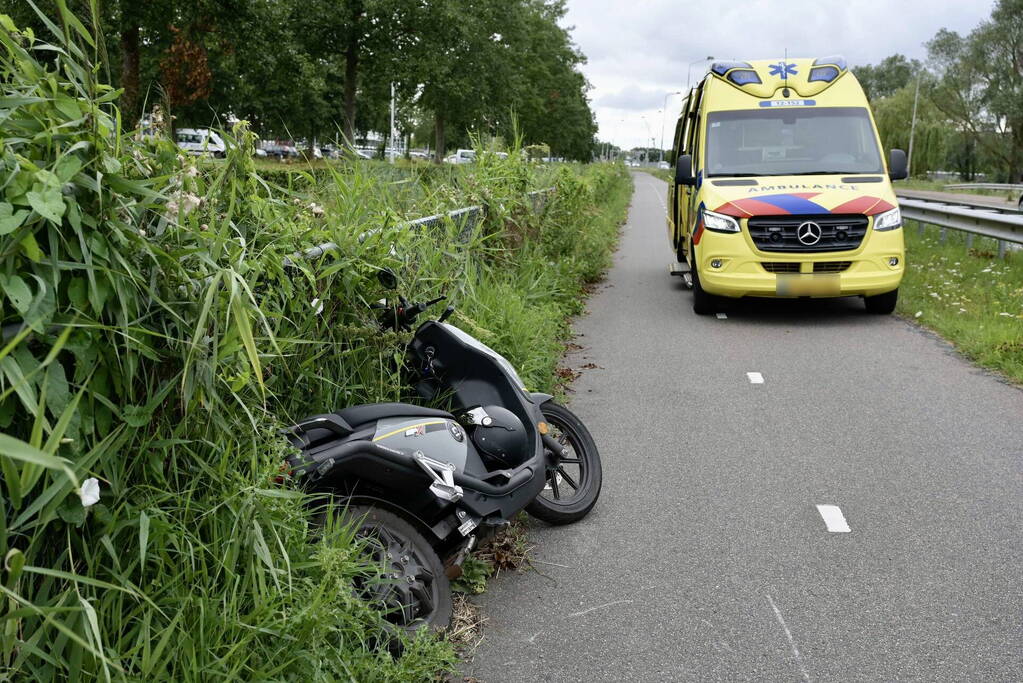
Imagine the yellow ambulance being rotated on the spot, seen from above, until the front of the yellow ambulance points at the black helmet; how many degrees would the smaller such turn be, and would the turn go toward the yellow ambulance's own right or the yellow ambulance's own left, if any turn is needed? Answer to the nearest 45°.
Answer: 0° — it already faces it

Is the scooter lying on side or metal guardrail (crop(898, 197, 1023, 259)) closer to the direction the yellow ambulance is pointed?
the scooter lying on side

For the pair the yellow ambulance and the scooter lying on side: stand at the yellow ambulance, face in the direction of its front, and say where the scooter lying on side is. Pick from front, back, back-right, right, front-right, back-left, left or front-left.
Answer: front

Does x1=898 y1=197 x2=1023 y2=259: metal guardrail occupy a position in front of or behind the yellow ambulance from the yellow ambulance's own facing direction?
behind

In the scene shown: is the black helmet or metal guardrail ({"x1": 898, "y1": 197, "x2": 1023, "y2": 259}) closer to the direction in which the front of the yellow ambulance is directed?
the black helmet

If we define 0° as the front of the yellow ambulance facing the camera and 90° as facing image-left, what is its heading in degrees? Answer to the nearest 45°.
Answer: approximately 0°
